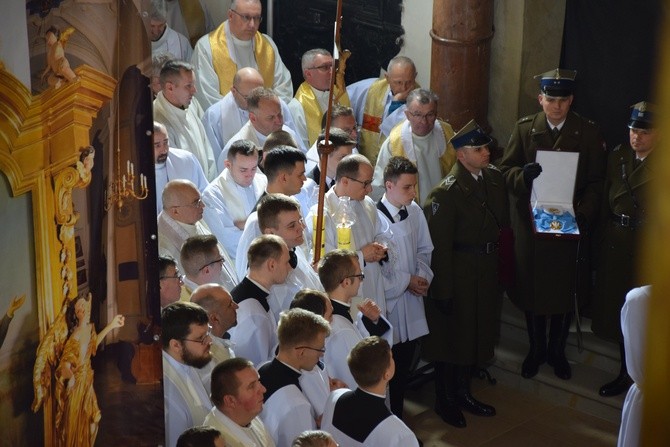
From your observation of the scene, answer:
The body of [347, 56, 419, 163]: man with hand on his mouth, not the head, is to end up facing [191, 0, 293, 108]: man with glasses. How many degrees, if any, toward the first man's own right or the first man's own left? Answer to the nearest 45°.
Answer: approximately 135° to the first man's own right

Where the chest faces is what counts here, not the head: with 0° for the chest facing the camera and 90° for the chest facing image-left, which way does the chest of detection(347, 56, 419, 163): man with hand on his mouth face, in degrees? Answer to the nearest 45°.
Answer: approximately 315°

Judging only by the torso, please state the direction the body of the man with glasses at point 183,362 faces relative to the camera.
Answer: to the viewer's right

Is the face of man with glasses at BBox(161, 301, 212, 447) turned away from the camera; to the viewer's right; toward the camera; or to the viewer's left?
to the viewer's right

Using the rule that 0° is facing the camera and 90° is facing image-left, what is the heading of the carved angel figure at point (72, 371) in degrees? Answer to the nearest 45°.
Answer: approximately 315°

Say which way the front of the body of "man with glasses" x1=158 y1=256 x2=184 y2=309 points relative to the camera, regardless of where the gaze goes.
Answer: to the viewer's right

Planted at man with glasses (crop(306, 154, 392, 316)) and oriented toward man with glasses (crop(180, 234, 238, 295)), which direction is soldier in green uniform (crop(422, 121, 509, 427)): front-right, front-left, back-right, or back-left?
back-left

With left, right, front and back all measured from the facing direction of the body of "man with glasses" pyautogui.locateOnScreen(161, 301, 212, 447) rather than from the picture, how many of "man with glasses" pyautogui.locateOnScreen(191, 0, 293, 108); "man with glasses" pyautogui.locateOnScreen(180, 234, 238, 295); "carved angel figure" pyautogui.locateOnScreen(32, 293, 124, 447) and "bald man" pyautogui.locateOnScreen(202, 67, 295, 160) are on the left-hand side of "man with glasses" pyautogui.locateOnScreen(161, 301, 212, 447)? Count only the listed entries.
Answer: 3

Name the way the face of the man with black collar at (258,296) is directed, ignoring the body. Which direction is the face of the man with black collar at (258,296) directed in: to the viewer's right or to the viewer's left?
to the viewer's right
